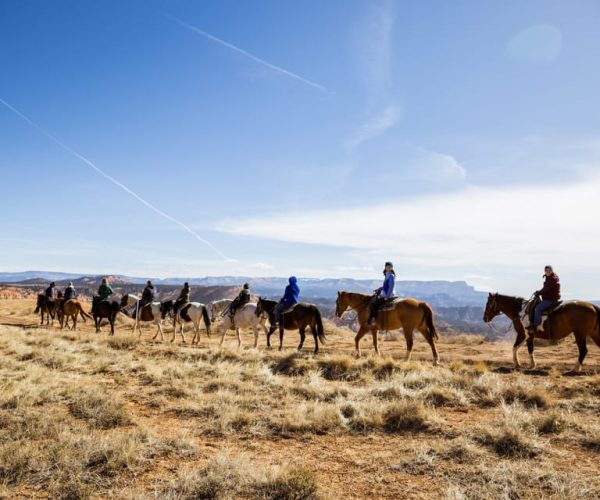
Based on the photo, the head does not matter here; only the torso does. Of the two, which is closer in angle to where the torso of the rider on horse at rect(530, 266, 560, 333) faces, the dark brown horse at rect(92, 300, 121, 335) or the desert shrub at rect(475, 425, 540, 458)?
the dark brown horse

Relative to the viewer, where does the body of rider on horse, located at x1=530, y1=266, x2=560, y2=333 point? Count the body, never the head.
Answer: to the viewer's left

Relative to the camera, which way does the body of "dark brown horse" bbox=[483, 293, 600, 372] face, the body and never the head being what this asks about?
to the viewer's left
